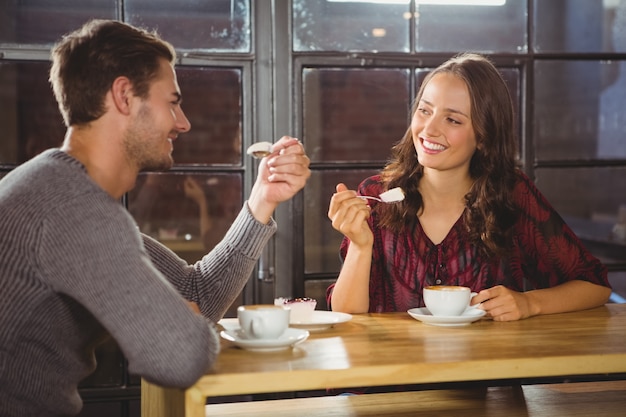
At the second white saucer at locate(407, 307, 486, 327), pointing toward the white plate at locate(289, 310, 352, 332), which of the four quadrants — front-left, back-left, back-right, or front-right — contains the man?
front-left

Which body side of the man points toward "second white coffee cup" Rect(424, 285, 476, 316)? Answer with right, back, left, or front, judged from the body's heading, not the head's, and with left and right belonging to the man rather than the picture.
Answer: front

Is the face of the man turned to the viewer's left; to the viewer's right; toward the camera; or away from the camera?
to the viewer's right

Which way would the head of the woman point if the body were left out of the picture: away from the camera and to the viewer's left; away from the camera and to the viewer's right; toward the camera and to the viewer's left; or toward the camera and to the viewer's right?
toward the camera and to the viewer's left

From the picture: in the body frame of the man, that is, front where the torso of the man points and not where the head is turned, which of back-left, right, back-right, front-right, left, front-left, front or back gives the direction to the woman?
front-left

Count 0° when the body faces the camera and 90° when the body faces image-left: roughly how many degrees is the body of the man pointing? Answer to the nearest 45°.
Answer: approximately 270°
